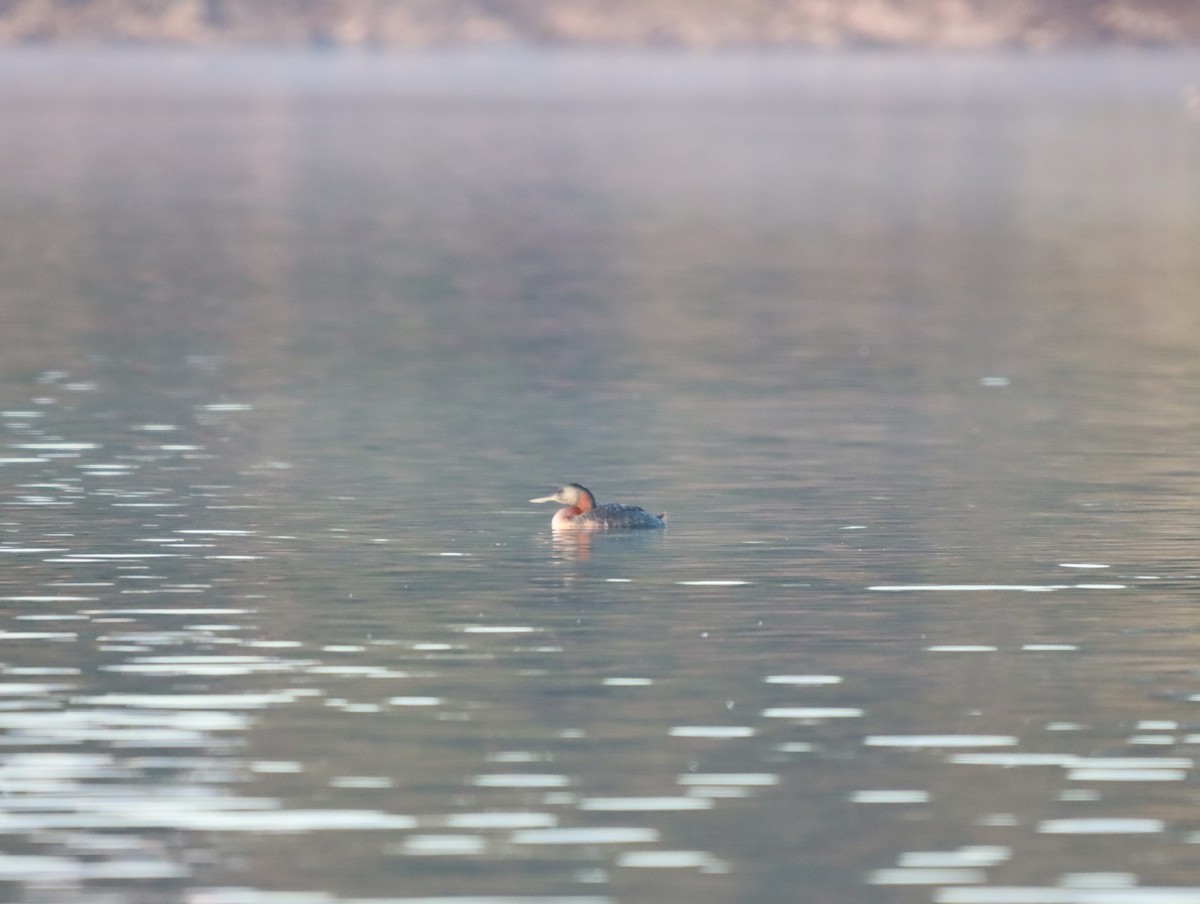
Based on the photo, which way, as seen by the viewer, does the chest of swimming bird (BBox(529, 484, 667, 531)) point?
to the viewer's left
